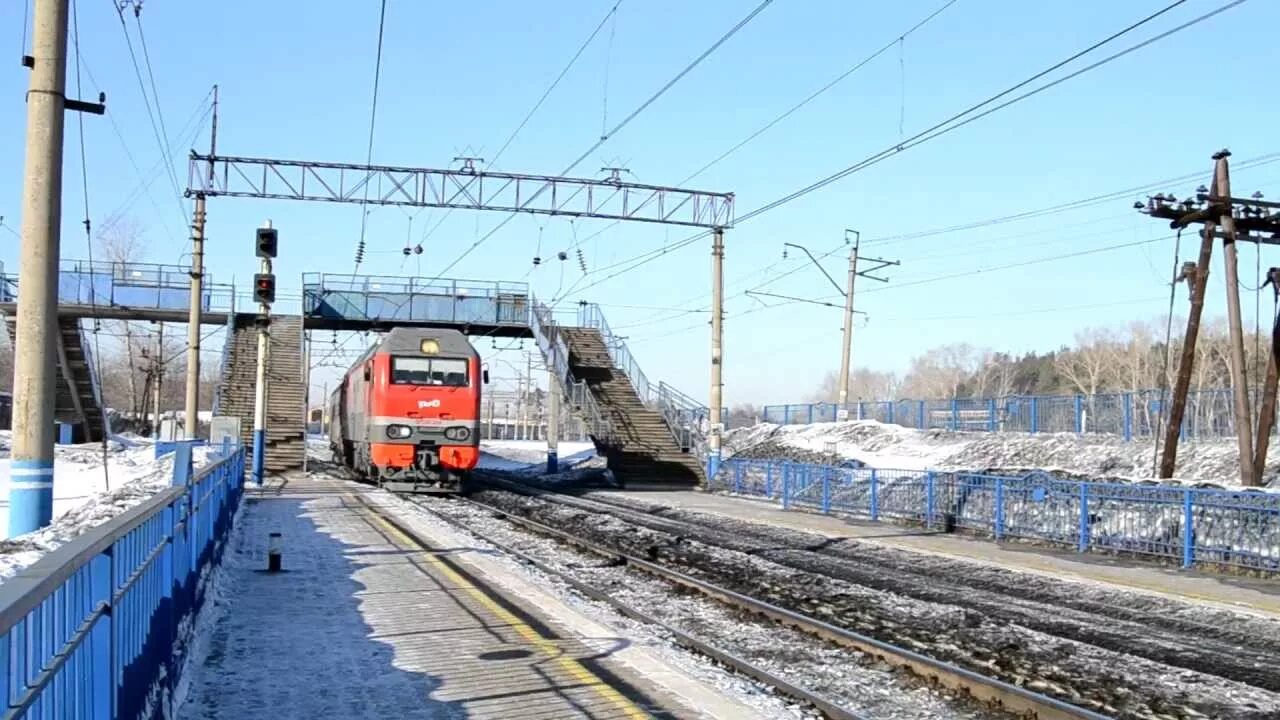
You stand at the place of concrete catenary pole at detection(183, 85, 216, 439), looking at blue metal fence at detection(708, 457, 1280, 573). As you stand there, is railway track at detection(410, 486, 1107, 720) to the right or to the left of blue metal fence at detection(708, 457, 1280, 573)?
right

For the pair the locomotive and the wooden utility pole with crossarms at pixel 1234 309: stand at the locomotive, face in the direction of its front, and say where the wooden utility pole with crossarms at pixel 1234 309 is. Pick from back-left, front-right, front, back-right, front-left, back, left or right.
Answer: front-left

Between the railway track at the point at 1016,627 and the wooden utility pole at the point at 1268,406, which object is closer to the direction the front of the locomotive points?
the railway track

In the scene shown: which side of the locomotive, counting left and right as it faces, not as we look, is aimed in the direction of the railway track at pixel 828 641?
front

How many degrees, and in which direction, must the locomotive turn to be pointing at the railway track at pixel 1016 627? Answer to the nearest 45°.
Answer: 0° — it already faces it

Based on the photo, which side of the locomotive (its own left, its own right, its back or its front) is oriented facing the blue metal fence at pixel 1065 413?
left

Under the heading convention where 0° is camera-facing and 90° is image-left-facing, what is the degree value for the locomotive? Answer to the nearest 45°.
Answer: approximately 0°

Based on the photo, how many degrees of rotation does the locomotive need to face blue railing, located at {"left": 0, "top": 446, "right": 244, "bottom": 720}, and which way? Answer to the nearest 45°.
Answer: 0° — it already faces it

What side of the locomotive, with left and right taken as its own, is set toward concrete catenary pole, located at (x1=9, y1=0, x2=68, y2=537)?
front

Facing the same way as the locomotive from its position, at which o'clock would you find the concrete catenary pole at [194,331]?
The concrete catenary pole is roughly at 3 o'clock from the locomotive.

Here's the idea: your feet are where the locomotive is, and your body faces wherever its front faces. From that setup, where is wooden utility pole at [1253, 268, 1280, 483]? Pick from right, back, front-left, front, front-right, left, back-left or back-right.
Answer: front-left

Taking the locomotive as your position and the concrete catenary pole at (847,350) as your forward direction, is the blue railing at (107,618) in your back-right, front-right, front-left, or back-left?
back-right
